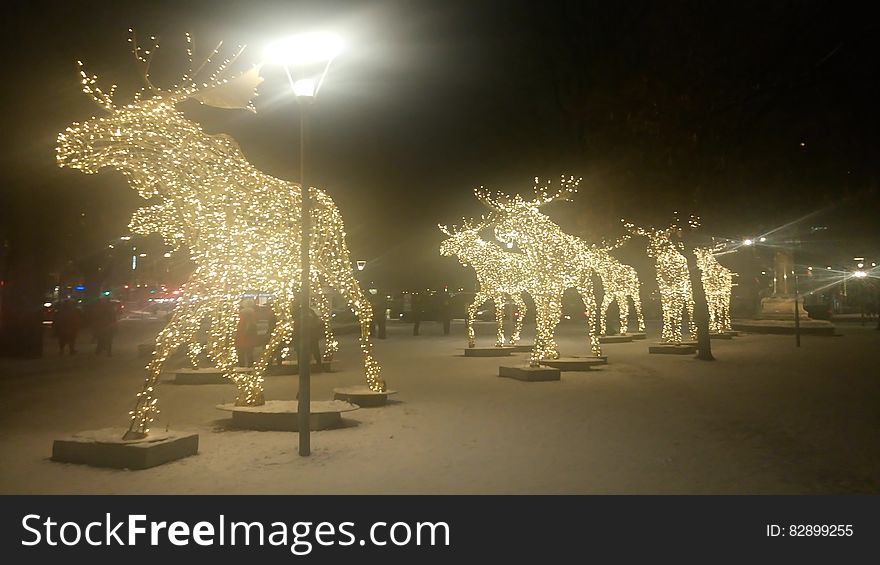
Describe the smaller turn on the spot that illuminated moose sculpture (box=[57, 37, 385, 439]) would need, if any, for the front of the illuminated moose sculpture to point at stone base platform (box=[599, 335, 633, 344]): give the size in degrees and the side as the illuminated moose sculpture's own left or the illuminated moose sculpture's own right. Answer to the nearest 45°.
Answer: approximately 180°

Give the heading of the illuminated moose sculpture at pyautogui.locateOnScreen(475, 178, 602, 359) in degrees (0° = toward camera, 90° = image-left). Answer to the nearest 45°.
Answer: approximately 45°

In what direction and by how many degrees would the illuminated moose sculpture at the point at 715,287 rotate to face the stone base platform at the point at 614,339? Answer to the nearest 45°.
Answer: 0° — it already faces it

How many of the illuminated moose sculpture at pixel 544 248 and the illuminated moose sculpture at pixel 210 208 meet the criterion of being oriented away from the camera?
0

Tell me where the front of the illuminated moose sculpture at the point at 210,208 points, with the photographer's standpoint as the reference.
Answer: facing the viewer and to the left of the viewer

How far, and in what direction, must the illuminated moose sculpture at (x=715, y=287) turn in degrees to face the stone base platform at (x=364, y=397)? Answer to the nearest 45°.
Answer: approximately 45° to its left

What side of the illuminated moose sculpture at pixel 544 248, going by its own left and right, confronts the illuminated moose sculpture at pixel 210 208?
front

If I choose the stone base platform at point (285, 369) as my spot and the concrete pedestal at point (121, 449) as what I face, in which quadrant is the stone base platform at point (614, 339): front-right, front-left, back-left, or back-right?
back-left

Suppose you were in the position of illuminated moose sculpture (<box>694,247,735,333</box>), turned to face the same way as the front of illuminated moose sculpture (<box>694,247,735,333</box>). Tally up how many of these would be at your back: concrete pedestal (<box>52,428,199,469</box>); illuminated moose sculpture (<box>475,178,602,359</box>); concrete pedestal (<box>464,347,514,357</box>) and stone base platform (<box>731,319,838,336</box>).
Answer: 1

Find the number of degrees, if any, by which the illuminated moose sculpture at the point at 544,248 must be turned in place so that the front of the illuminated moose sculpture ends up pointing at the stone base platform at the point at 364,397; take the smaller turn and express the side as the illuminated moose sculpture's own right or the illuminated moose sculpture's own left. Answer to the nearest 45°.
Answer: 0° — it already faces it

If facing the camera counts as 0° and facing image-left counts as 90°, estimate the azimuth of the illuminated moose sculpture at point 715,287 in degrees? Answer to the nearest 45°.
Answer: approximately 45°

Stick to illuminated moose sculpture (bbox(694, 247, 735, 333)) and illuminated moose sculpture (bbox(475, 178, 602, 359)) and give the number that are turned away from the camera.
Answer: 0

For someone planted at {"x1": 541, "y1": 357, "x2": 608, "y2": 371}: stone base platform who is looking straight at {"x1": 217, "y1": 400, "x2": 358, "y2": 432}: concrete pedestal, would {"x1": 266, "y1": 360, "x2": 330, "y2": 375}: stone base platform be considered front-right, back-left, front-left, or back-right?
front-right

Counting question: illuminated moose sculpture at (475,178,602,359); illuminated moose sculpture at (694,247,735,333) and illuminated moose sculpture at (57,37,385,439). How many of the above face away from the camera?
0

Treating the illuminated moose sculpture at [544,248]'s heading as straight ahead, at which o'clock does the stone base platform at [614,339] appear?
The stone base platform is roughly at 5 o'clock from the illuminated moose sculpture.

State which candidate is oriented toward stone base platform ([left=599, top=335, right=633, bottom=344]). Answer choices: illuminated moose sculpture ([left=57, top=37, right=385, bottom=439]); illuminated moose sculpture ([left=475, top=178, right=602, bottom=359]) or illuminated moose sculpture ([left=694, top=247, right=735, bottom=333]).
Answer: illuminated moose sculpture ([left=694, top=247, right=735, bottom=333])
